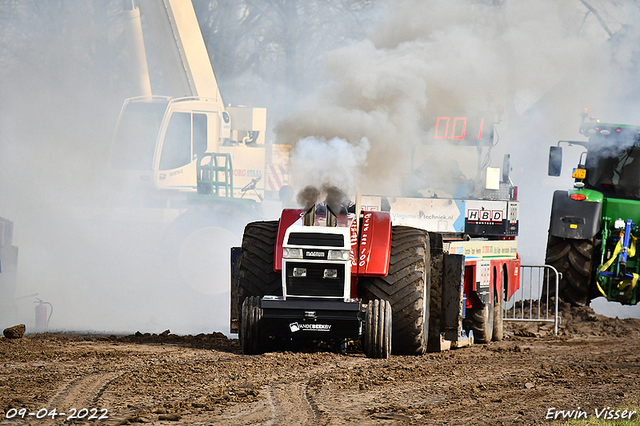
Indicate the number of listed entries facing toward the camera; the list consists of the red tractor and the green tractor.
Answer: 1

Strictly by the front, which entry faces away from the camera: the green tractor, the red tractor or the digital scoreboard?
the green tractor

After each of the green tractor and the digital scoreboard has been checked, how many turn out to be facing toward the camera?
1

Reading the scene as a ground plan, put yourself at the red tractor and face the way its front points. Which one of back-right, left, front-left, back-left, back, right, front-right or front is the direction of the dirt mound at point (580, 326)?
back-left

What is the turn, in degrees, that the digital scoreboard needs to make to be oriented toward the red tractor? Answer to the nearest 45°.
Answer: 0° — it already faces it

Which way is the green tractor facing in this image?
away from the camera

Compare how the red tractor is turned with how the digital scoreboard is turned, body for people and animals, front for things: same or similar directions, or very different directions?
same or similar directions

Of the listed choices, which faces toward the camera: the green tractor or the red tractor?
the red tractor

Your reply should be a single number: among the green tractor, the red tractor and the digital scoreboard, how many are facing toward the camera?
2

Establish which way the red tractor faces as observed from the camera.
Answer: facing the viewer

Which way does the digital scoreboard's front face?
toward the camera
